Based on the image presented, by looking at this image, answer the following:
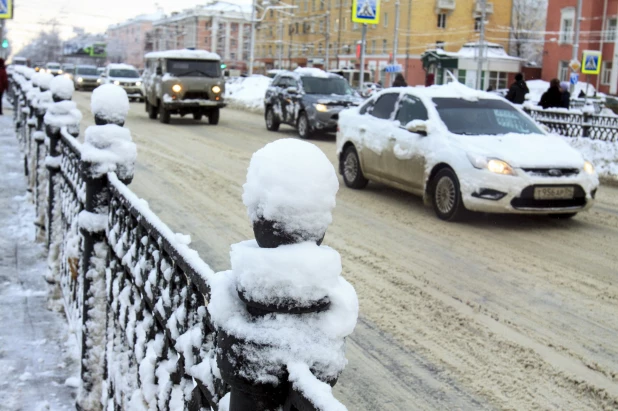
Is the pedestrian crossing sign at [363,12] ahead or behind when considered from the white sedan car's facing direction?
behind

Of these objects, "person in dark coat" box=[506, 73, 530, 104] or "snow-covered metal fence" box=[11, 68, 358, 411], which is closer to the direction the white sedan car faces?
the snow-covered metal fence

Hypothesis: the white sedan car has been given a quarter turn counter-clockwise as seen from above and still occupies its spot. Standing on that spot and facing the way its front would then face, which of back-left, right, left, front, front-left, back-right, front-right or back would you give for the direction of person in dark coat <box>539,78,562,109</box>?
front-left

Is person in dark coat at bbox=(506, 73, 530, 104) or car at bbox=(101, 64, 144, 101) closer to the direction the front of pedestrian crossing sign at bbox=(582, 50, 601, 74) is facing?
the person in dark coat

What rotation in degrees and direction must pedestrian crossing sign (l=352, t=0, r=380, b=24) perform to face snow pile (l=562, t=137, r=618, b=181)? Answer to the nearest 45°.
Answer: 0° — it already faces it

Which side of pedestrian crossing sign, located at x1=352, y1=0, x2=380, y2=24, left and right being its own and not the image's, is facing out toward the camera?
front

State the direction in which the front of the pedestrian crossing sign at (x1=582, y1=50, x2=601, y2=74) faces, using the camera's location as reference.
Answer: facing the viewer

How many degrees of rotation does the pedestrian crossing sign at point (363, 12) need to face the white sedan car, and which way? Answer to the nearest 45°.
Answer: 0° — it already faces it

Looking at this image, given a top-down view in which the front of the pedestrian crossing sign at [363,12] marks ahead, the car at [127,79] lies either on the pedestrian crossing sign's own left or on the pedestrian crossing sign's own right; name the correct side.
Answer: on the pedestrian crossing sign's own right

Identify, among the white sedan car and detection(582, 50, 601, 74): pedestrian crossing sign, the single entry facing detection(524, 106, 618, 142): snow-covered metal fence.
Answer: the pedestrian crossing sign

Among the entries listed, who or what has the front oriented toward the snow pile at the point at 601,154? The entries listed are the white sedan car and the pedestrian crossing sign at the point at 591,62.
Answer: the pedestrian crossing sign

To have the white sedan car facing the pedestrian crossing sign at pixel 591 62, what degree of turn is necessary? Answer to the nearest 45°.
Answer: approximately 135° to its left

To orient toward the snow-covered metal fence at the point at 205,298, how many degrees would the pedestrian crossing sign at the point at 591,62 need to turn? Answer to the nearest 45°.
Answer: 0° — it already faces it

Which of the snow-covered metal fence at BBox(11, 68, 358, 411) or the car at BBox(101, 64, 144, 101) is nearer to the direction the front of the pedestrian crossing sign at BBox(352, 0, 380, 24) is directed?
the snow-covered metal fence
